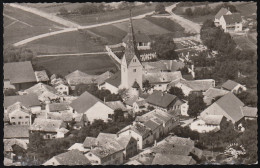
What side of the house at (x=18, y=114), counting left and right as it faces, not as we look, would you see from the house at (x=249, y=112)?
left

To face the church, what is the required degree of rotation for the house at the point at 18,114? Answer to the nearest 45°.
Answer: approximately 90° to its left

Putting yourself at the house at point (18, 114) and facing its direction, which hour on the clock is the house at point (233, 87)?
the house at point (233, 87) is roughly at 9 o'clock from the house at point (18, 114).

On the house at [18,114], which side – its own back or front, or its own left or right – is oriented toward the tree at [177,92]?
left

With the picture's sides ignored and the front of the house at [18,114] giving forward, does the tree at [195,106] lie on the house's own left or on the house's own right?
on the house's own left

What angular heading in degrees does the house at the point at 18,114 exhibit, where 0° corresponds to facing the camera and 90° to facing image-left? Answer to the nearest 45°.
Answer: approximately 0°

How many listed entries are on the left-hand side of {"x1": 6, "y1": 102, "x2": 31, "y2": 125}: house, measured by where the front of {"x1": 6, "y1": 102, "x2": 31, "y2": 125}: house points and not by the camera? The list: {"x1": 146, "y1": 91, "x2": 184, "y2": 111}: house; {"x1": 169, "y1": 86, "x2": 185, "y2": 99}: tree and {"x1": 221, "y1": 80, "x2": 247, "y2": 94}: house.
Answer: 3
